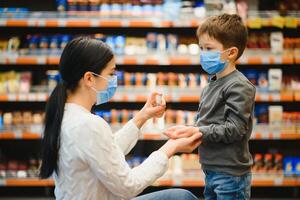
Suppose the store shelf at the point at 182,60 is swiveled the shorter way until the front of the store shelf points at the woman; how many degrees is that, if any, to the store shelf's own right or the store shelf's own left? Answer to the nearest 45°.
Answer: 0° — it already faces them

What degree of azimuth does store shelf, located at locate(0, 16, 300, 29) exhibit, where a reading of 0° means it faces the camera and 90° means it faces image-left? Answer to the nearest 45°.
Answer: approximately 0°

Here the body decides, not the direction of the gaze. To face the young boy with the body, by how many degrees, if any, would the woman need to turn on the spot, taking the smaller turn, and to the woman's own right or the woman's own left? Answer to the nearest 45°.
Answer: approximately 45° to the woman's own left

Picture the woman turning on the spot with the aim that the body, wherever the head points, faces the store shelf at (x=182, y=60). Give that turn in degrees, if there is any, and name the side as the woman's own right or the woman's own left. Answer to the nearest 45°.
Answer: approximately 90° to the woman's own left

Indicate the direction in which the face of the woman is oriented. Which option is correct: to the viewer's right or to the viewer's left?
to the viewer's right

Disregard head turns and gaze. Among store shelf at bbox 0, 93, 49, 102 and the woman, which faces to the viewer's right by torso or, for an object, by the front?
the woman

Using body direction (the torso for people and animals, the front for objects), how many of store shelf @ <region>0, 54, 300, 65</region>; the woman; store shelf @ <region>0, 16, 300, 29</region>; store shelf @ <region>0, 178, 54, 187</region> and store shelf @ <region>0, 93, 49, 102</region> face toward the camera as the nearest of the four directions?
4

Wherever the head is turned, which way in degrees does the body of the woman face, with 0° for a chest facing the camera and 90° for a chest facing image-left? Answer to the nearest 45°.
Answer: approximately 270°
